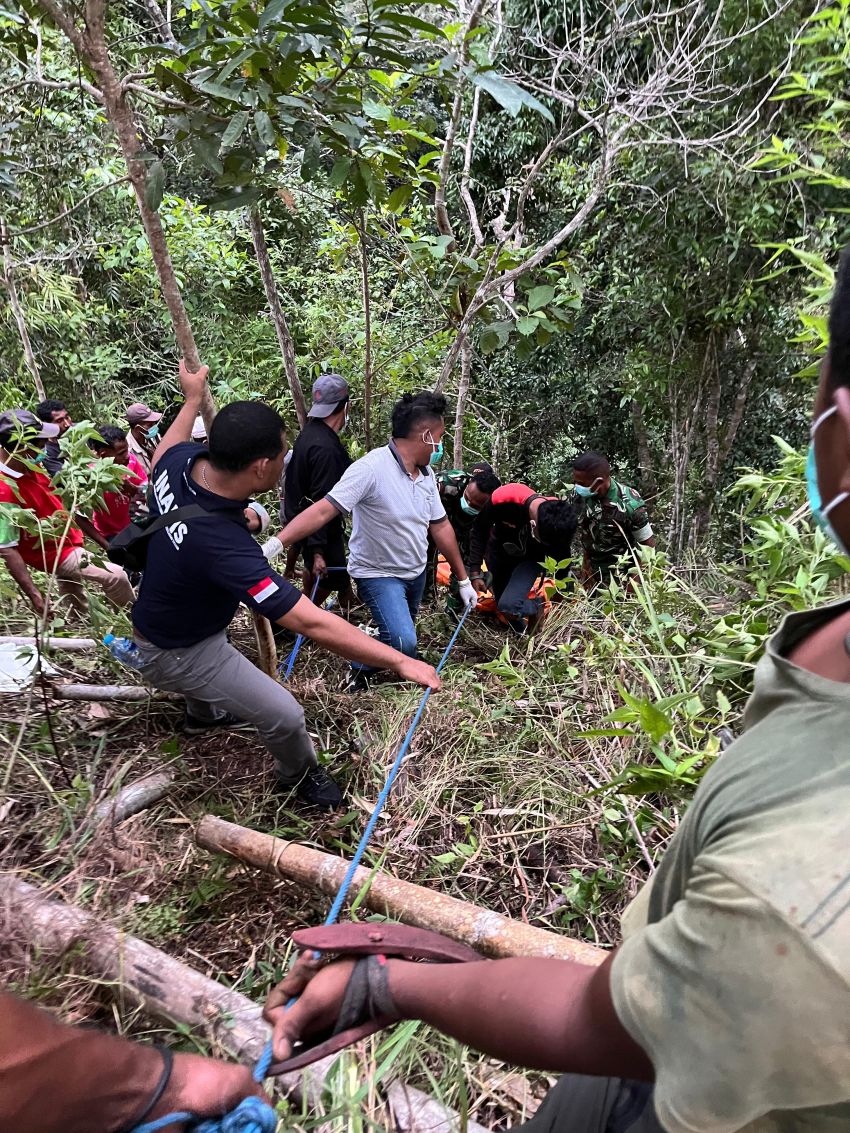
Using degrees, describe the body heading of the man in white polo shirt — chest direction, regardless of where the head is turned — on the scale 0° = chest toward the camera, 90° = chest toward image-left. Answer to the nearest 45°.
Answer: approximately 315°

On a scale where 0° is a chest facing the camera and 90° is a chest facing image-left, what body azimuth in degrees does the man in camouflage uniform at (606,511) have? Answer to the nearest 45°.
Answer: approximately 45°

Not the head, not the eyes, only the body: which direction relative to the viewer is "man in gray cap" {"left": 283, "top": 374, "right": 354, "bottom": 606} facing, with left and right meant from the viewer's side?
facing away from the viewer and to the right of the viewer

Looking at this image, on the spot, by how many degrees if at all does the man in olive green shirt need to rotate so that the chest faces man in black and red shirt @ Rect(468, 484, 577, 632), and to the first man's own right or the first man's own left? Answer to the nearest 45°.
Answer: approximately 90° to the first man's own right

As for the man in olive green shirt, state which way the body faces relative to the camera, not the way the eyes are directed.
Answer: to the viewer's left

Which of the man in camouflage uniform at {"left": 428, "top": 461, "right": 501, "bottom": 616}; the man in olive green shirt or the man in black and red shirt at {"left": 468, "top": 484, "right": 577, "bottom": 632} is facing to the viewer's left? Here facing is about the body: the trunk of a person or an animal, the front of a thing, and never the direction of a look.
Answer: the man in olive green shirt

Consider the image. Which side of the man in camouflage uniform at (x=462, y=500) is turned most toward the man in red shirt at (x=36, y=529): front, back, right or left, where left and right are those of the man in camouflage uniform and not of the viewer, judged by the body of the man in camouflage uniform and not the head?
right
